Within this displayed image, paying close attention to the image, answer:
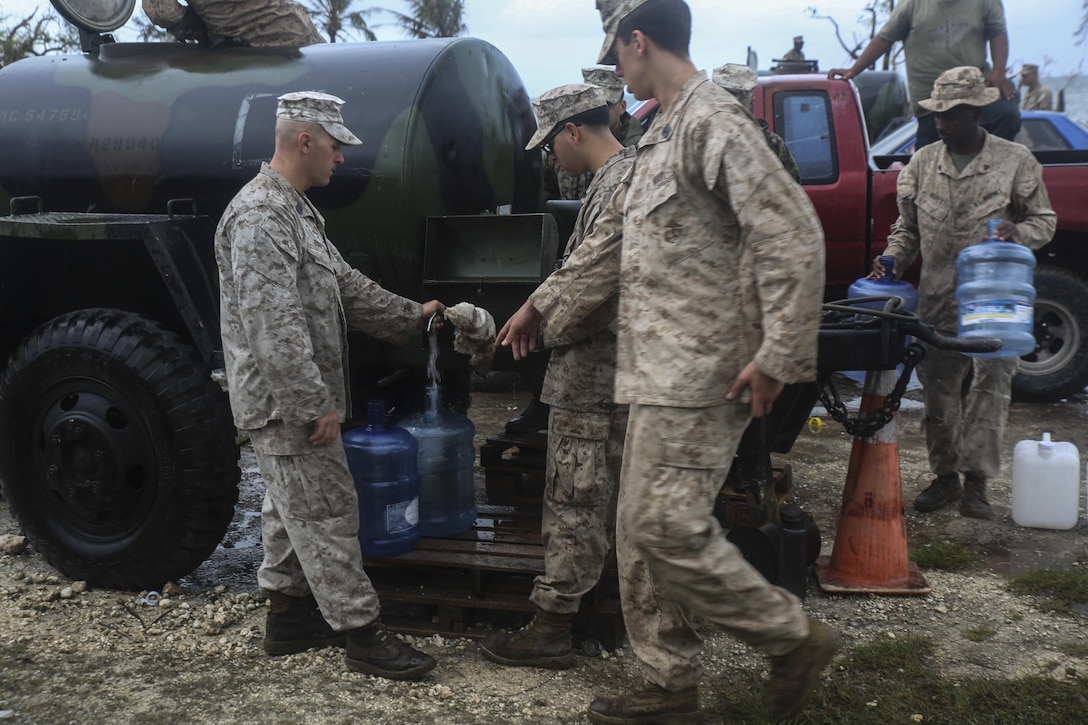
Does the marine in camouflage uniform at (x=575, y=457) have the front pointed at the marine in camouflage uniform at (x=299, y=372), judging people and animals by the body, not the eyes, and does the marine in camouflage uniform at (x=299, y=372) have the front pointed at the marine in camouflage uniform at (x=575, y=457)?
yes

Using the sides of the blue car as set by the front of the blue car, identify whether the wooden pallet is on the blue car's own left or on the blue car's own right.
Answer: on the blue car's own left

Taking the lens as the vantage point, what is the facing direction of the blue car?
facing to the left of the viewer

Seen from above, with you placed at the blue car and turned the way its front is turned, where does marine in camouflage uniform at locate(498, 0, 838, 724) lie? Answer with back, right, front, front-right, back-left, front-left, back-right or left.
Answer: left

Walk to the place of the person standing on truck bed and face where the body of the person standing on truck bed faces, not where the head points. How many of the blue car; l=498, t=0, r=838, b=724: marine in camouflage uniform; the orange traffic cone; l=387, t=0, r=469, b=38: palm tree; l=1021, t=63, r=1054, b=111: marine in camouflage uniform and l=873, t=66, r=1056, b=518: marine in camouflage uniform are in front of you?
3

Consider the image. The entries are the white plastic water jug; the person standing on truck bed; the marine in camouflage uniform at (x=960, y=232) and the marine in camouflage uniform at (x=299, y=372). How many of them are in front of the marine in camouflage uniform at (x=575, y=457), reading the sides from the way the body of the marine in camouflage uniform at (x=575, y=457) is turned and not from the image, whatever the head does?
1

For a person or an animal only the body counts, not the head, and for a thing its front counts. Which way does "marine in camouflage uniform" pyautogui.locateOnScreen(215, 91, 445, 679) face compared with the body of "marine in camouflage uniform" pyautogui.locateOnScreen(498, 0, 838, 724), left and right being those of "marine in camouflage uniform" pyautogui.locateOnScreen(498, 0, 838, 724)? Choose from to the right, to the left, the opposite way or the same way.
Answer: the opposite way

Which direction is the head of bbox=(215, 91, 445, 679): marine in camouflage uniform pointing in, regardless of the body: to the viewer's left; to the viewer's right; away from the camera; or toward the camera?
to the viewer's right

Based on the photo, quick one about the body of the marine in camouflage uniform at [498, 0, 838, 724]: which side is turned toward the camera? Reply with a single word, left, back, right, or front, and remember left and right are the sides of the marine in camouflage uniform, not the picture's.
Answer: left

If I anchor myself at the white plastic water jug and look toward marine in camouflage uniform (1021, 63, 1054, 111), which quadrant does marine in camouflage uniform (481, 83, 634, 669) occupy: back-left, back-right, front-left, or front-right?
back-left

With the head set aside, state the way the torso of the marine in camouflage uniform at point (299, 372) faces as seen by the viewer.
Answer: to the viewer's right

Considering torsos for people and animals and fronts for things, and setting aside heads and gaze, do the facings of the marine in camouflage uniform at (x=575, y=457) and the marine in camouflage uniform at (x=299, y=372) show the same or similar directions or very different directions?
very different directions
